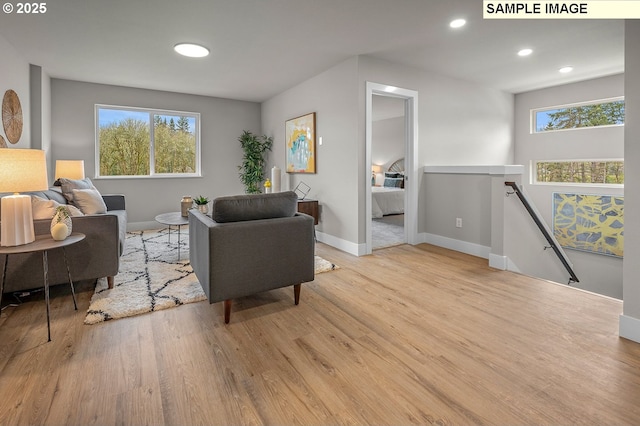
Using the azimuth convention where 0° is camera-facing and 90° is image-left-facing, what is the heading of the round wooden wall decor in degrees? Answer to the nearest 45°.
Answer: approximately 270°

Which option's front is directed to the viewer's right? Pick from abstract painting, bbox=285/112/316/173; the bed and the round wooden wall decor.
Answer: the round wooden wall decor

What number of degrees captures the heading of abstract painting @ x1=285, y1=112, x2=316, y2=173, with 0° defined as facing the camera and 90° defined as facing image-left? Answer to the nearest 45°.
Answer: approximately 45°

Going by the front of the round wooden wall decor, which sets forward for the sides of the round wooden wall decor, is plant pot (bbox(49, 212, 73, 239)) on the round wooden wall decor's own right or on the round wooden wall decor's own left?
on the round wooden wall decor's own right

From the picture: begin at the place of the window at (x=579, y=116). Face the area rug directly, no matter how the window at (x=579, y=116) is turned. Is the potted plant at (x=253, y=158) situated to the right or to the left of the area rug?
right

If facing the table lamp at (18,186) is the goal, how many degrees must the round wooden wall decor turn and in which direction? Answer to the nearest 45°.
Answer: approximately 90° to its right

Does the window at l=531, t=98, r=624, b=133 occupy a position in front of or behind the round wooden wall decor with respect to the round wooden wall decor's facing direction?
in front

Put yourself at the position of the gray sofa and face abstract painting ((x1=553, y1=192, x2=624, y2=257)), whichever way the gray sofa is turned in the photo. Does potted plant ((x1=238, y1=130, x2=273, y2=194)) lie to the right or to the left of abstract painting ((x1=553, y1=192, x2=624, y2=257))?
left

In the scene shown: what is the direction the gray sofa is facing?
to the viewer's right
